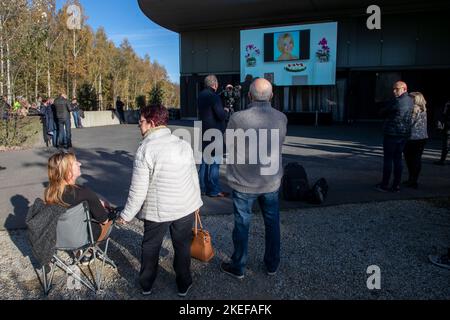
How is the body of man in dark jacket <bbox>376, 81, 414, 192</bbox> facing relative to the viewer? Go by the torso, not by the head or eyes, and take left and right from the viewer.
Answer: facing to the left of the viewer

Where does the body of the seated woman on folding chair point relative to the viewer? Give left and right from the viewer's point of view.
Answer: facing away from the viewer and to the right of the viewer

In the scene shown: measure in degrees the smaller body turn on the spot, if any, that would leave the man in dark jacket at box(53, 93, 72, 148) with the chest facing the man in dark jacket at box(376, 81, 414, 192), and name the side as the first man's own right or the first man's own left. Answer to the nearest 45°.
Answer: approximately 90° to the first man's own right

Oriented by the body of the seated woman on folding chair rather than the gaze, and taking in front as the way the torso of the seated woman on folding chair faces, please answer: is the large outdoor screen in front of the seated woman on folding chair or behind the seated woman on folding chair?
in front

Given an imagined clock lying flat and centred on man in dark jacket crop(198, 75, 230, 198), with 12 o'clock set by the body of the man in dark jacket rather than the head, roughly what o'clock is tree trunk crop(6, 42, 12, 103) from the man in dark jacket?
The tree trunk is roughly at 9 o'clock from the man in dark jacket.

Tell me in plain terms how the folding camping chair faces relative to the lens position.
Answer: facing away from the viewer and to the right of the viewer

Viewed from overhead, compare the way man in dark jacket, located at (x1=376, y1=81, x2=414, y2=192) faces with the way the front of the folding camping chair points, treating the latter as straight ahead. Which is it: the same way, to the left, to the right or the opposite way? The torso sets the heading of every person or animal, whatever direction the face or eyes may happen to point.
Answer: to the left

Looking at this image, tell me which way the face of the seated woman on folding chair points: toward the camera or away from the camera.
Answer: away from the camera

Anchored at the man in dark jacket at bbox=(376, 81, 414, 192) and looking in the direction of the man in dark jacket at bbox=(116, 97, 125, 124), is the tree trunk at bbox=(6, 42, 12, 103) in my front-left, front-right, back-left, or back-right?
front-left
